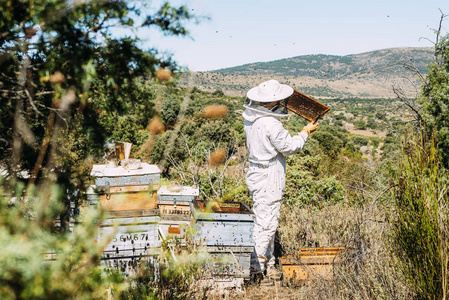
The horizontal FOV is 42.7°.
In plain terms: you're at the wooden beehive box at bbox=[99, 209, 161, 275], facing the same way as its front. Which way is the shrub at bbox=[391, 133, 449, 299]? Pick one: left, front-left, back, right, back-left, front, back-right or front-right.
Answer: front-left

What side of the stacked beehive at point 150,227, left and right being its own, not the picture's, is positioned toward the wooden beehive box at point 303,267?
left

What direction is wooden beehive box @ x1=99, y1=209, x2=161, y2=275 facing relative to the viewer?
toward the camera

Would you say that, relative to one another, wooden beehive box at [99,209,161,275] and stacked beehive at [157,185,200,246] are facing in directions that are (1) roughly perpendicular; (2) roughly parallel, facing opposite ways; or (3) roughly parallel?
roughly parallel

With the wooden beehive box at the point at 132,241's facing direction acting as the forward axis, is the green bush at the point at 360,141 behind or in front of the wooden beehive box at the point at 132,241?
behind

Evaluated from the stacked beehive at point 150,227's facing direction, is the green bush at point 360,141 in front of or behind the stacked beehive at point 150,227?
behind

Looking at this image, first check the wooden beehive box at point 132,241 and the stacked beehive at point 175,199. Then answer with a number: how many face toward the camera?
2

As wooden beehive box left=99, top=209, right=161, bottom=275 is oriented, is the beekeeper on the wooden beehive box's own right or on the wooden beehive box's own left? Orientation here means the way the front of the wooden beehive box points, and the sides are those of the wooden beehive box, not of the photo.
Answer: on the wooden beehive box's own left

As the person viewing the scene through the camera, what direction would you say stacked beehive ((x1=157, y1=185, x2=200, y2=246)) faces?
facing the viewer
